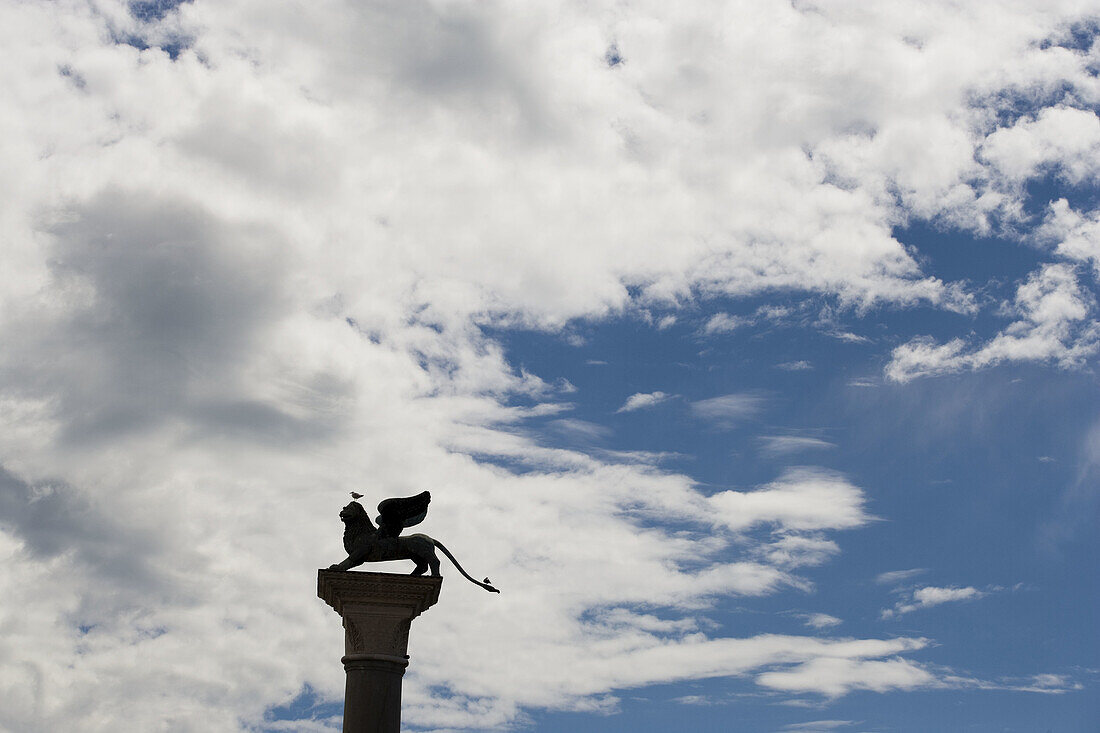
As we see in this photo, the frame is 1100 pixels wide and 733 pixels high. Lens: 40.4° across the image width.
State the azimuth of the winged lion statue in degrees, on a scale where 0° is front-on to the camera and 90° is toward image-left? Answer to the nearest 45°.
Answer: approximately 90°
